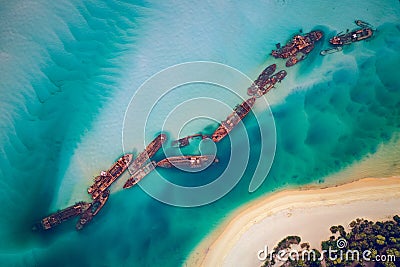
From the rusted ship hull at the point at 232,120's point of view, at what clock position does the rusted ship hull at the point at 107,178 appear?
the rusted ship hull at the point at 107,178 is roughly at 8 o'clock from the rusted ship hull at the point at 232,120.

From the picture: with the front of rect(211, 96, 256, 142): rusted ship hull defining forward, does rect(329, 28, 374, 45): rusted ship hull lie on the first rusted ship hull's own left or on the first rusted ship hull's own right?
on the first rusted ship hull's own right

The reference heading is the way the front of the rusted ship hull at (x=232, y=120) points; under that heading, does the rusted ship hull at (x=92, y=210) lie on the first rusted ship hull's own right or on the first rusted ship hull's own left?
on the first rusted ship hull's own left

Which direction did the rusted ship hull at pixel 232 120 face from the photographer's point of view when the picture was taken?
facing away from the viewer and to the right of the viewer
